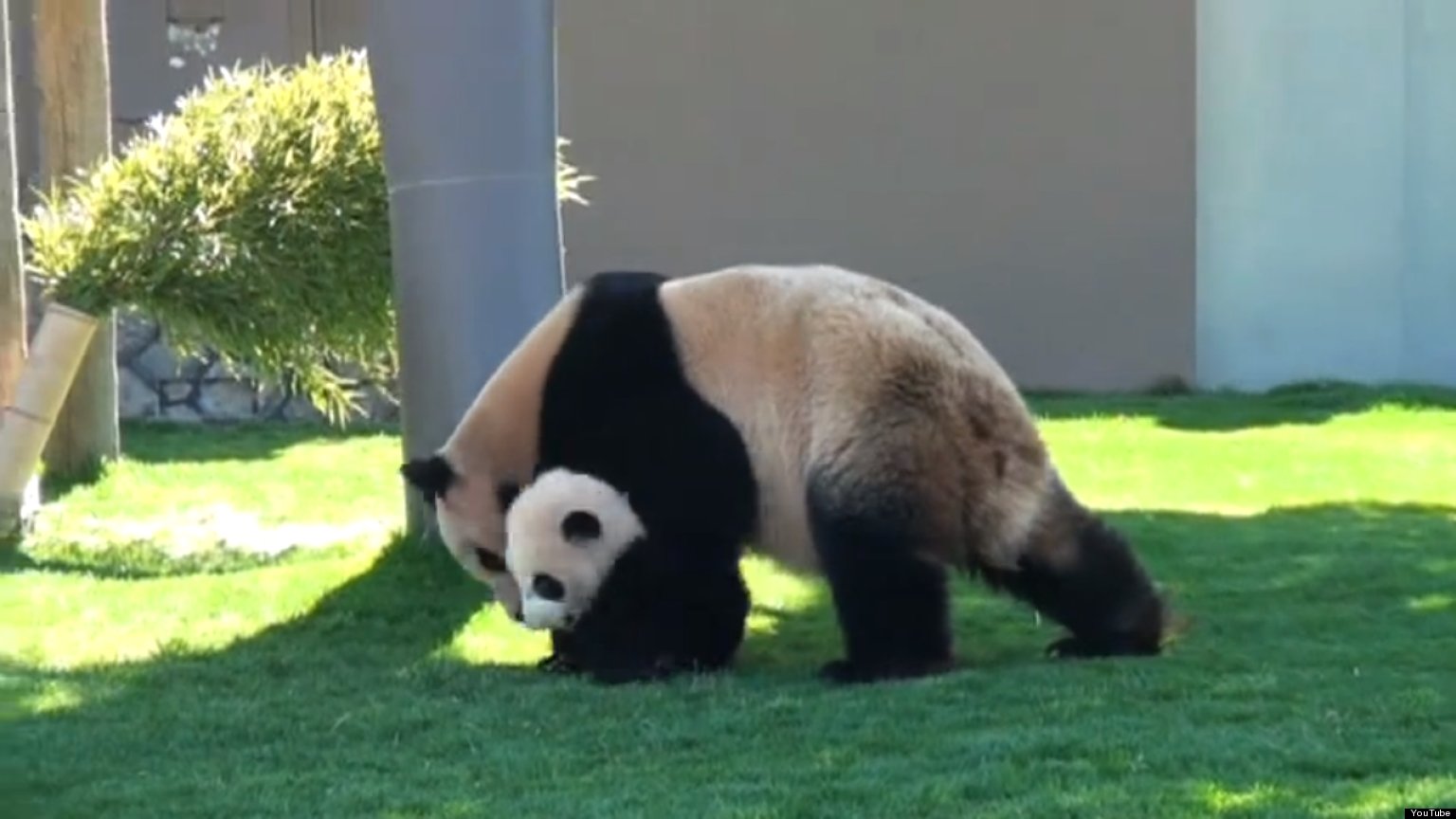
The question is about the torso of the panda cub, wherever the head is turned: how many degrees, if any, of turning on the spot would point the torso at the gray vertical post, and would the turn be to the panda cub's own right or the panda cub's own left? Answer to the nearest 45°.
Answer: approximately 90° to the panda cub's own right

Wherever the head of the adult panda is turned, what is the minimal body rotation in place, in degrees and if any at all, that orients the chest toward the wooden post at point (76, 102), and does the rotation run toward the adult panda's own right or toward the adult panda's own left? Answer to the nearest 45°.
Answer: approximately 45° to the adult panda's own right

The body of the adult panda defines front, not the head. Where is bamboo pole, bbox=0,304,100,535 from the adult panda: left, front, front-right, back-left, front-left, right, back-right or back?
front-right

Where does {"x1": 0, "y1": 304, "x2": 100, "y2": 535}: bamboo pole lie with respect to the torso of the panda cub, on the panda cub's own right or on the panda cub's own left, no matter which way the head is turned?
on the panda cub's own right

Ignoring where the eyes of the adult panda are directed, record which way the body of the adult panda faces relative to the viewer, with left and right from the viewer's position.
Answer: facing to the left of the viewer

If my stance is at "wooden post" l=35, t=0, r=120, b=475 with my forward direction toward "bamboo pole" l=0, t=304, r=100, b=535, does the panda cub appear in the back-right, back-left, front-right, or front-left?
front-left

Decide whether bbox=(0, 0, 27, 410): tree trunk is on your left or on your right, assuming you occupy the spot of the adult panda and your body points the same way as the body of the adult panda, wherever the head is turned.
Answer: on your right
